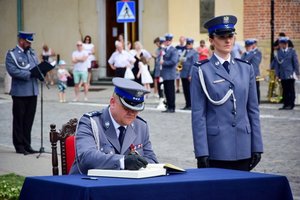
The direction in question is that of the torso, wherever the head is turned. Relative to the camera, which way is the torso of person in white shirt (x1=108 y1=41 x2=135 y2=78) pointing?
toward the camera

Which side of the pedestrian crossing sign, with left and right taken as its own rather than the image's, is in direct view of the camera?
front

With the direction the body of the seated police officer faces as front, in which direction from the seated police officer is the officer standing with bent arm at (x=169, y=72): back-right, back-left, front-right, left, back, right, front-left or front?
back-left

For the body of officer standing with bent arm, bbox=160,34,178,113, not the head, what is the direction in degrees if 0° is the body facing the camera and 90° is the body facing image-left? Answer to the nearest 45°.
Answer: approximately 45°

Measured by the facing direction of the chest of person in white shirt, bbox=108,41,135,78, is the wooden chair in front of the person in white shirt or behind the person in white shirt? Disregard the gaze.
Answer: in front

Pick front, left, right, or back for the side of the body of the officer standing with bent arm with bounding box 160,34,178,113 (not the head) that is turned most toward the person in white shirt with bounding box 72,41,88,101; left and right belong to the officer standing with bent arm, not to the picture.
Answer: right

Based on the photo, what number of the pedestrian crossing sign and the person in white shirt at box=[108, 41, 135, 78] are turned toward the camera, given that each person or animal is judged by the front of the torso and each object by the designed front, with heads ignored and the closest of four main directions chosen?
2

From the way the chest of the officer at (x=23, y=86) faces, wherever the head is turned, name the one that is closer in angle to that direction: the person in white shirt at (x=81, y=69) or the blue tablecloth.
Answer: the blue tablecloth

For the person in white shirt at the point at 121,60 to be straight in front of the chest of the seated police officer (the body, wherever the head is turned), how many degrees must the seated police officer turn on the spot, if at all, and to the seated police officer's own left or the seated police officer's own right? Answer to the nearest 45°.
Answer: approximately 135° to the seated police officer's own left

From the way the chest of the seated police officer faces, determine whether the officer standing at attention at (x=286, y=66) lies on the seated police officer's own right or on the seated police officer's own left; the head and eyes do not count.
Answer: on the seated police officer's own left

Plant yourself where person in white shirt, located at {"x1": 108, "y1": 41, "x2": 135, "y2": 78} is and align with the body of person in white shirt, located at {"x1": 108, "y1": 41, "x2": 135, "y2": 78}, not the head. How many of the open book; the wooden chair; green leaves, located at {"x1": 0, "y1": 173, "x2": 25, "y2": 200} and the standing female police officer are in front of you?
4

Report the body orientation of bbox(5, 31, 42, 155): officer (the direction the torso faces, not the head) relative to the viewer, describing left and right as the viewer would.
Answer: facing the viewer and to the right of the viewer

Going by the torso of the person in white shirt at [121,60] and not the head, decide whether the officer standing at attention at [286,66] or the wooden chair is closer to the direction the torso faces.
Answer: the wooden chair
